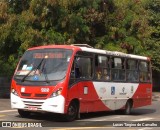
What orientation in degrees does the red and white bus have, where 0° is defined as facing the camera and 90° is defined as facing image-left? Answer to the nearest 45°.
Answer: approximately 45°
